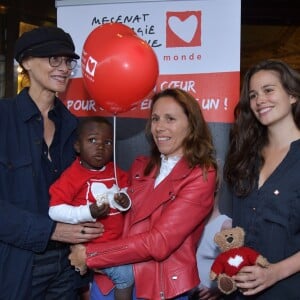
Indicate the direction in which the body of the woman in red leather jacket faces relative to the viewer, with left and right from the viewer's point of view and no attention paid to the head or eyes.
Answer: facing the viewer and to the left of the viewer

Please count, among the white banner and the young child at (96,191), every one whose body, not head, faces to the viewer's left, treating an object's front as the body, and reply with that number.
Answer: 0

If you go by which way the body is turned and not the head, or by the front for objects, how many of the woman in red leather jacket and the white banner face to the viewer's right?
0

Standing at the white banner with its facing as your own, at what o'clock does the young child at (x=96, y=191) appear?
The young child is roughly at 1 o'clock from the white banner.

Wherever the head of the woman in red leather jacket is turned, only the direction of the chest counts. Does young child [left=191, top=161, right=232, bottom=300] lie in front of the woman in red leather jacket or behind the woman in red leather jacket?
behind

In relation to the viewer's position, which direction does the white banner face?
facing the viewer

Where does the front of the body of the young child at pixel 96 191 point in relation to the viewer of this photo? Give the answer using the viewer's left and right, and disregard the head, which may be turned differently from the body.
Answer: facing the viewer and to the right of the viewer
